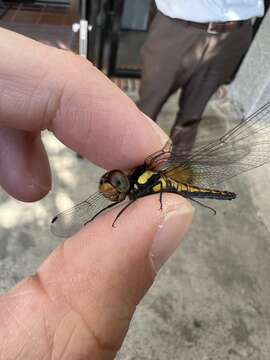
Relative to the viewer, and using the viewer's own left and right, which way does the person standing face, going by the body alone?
facing the viewer
